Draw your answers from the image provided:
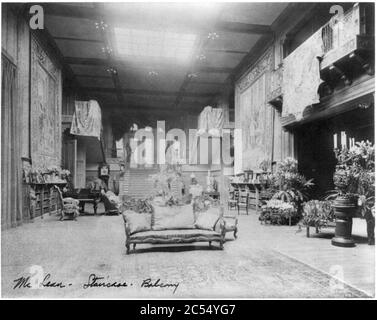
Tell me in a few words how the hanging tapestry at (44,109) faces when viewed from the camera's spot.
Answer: facing to the right of the viewer

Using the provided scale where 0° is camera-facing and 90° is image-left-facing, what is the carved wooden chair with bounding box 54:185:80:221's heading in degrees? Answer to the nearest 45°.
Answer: approximately 270°

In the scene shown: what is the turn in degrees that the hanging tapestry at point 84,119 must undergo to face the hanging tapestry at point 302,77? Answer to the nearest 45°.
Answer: approximately 45° to its left
